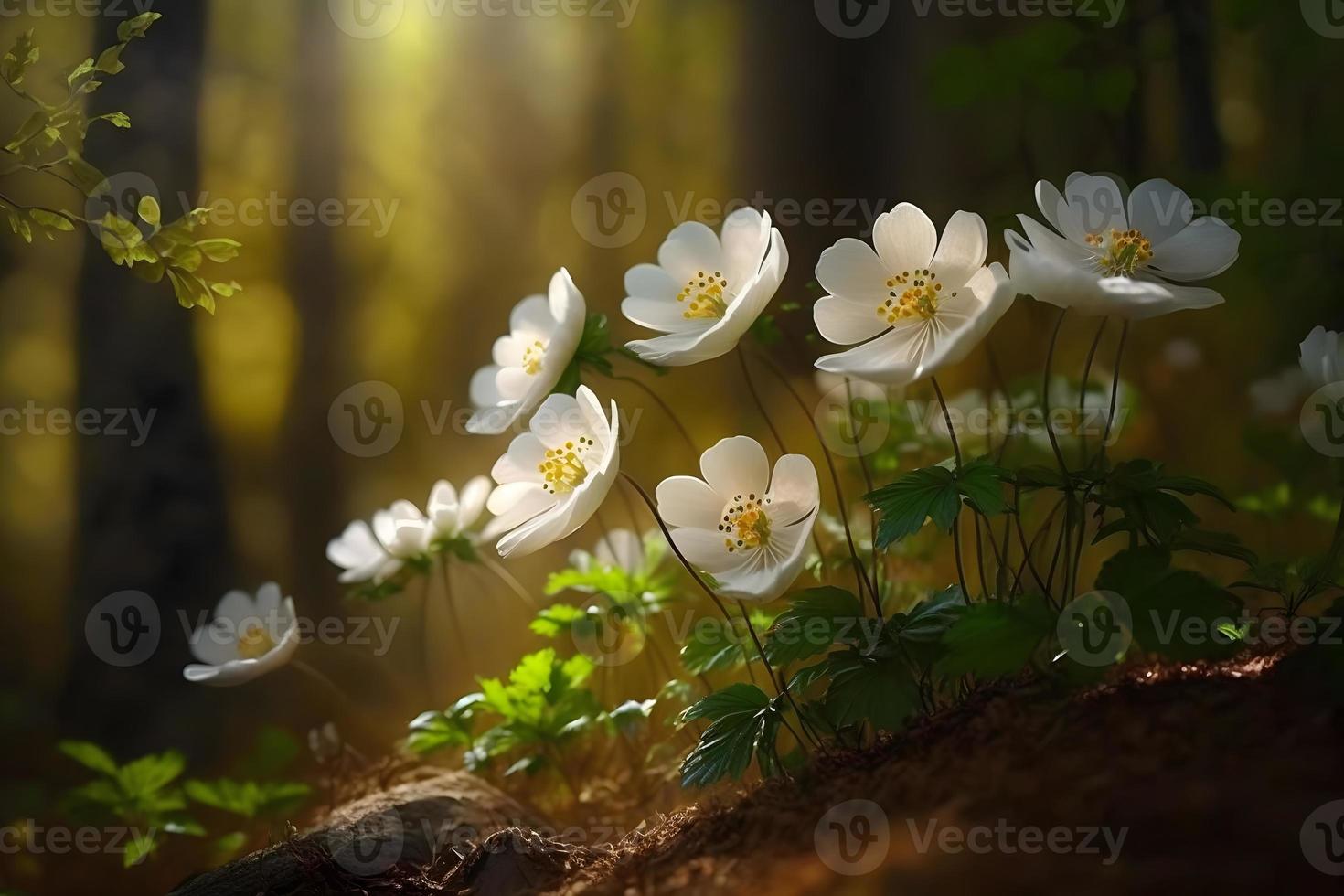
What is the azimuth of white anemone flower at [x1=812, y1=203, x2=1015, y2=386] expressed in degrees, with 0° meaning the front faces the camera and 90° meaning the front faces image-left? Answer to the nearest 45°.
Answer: approximately 45°

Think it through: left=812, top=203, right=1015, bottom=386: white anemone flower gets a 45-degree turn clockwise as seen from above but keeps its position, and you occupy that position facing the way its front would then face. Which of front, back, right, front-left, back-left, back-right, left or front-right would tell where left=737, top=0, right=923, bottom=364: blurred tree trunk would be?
right

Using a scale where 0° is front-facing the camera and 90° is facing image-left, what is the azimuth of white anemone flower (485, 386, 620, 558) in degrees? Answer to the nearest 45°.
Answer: approximately 45°

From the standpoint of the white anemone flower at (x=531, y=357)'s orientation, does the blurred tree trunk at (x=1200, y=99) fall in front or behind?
behind

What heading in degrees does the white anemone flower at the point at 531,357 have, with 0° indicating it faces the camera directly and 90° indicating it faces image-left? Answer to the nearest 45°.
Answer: approximately 45°

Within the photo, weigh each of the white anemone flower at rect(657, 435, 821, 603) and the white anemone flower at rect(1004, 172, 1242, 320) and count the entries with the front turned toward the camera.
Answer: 2

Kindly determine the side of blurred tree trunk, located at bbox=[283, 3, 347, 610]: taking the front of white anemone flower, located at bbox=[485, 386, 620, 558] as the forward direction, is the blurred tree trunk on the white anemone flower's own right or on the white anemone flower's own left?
on the white anemone flower's own right
